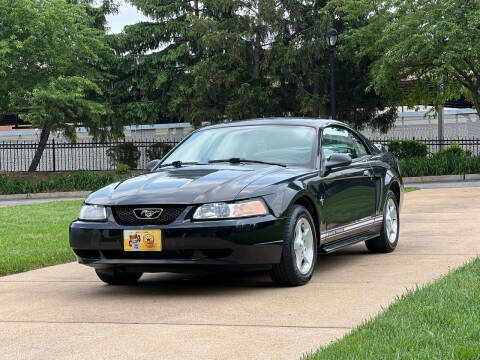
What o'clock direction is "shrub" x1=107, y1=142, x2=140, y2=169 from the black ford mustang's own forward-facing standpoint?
The shrub is roughly at 4 o'clock from the black ford mustang.

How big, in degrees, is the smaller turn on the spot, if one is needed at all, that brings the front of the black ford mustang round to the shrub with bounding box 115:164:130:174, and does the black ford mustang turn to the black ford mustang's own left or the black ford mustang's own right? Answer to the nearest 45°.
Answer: approximately 135° to the black ford mustang's own right

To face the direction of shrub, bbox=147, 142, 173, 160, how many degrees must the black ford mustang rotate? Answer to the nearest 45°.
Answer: approximately 135° to its right

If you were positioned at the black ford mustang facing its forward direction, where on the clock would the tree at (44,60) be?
The tree is roughly at 4 o'clock from the black ford mustang.

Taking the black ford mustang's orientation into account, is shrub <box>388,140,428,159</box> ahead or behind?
behind

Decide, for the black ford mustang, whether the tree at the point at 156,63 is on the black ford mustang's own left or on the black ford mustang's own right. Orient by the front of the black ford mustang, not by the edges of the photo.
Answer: on the black ford mustang's own right

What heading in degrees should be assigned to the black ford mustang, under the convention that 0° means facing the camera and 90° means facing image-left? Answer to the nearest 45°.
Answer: approximately 45°
